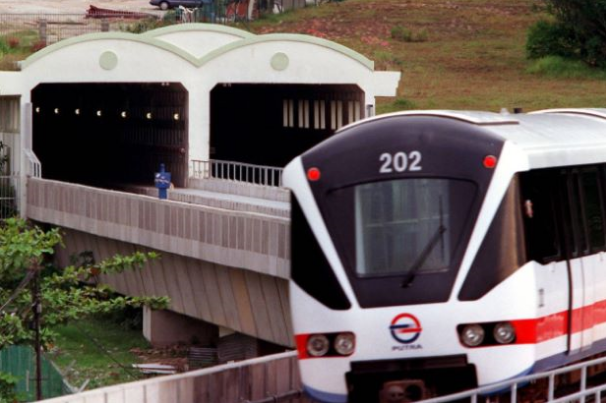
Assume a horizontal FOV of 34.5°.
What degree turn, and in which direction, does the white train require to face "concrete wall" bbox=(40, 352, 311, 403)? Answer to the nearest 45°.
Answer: approximately 90° to its right

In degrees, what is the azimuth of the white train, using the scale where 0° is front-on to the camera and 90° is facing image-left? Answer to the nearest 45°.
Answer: approximately 45°

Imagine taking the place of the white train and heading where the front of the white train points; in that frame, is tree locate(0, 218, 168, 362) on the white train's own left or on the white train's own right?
on the white train's own right

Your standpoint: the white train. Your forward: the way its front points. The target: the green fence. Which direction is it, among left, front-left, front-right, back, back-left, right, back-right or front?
right

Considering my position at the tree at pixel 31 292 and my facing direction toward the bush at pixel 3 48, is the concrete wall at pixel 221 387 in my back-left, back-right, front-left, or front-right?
back-right

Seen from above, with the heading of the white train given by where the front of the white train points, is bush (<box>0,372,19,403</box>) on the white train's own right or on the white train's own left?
on the white train's own right

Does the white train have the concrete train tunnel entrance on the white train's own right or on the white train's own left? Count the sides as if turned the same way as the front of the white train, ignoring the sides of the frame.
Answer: on the white train's own right
